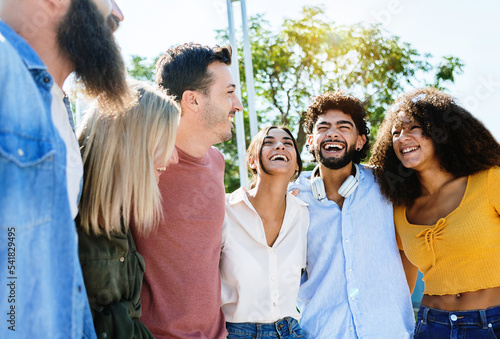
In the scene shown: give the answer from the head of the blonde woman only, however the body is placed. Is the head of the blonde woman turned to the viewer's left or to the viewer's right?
to the viewer's right

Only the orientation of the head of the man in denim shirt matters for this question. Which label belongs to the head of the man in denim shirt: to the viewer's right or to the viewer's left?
to the viewer's right

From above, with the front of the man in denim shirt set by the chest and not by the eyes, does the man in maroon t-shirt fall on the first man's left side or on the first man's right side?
on the first man's left side

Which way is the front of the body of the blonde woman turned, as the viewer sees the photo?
to the viewer's right

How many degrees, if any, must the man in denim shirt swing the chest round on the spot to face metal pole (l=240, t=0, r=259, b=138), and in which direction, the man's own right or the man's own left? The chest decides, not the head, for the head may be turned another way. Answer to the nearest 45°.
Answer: approximately 45° to the man's own left
